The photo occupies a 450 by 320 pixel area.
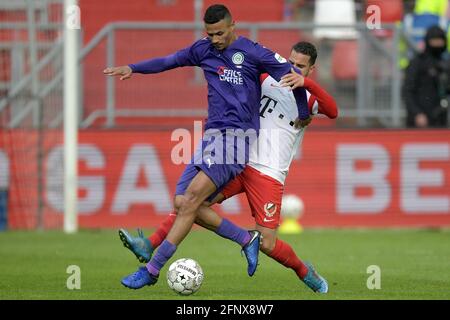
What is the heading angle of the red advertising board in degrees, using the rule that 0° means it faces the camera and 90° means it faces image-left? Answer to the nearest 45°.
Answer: approximately 0°

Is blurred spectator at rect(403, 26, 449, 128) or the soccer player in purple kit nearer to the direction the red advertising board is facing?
the soccer player in purple kit

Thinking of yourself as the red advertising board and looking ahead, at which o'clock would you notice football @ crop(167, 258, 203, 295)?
The football is roughly at 12 o'clock from the red advertising board.

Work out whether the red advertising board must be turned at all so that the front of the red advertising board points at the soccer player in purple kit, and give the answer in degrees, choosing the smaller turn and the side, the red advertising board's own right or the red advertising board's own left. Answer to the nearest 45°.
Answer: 0° — it already faces them

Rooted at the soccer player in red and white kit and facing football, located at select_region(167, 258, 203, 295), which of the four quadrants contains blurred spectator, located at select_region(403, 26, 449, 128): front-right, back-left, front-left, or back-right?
back-right

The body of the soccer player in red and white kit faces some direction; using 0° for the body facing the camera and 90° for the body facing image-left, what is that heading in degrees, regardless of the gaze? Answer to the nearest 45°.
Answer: approximately 45°
